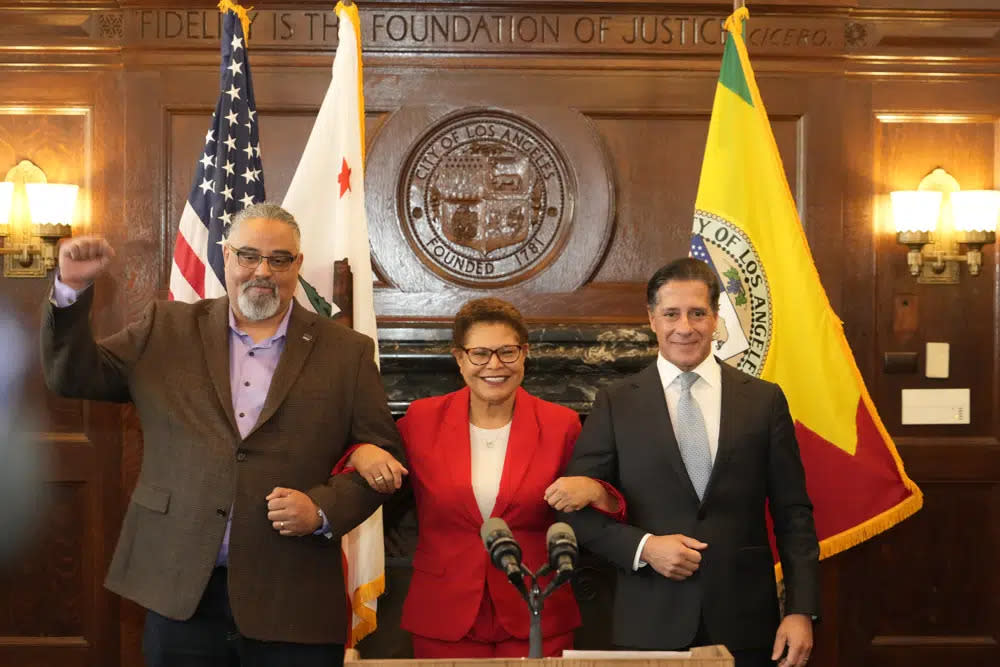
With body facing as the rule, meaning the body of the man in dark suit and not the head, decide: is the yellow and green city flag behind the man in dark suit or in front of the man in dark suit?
behind

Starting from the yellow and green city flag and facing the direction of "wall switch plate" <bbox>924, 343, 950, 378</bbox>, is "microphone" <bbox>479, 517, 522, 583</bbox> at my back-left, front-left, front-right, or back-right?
back-right

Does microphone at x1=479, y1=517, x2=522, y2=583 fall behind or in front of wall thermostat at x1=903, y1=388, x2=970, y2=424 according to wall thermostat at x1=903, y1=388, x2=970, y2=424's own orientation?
in front

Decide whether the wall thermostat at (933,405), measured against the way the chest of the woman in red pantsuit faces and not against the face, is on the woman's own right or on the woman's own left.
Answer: on the woman's own left

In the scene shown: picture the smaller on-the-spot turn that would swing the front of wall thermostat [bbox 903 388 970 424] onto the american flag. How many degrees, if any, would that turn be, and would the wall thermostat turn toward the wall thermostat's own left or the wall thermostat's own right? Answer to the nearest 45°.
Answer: approximately 45° to the wall thermostat's own right

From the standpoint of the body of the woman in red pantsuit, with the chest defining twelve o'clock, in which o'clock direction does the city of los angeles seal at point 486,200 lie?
The city of los angeles seal is roughly at 6 o'clock from the woman in red pantsuit.

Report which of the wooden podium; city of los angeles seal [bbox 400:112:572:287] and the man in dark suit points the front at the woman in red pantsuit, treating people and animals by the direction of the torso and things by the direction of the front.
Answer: the city of los angeles seal

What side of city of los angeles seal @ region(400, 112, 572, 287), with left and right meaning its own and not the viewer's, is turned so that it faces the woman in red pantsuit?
front

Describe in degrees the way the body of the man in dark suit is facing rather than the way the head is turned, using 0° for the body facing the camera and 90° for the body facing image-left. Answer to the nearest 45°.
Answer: approximately 0°
